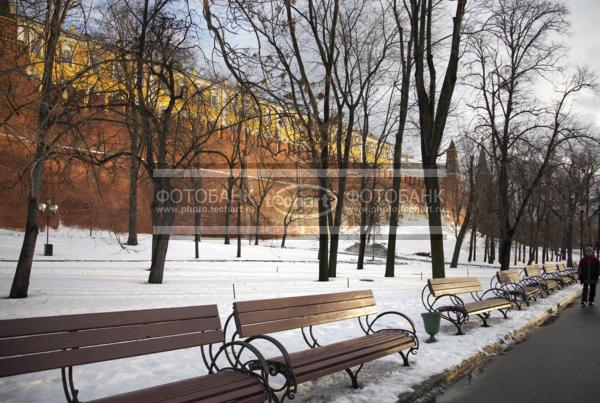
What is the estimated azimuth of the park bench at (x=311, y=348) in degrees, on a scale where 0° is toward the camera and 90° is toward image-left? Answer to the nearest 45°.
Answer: approximately 315°

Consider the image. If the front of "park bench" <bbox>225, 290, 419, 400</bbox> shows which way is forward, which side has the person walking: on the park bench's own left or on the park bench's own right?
on the park bench's own left

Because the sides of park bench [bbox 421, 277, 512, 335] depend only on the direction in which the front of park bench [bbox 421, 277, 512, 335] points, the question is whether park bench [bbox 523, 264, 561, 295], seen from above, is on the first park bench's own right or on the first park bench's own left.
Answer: on the first park bench's own left

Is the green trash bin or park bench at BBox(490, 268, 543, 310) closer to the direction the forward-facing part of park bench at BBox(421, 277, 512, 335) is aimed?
the green trash bin

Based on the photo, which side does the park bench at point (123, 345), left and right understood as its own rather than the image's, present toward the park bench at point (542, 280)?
left

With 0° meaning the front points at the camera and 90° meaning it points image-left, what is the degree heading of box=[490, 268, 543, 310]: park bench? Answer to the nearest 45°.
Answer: approximately 315°

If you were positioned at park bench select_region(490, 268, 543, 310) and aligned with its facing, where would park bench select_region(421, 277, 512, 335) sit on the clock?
park bench select_region(421, 277, 512, 335) is roughly at 2 o'clock from park bench select_region(490, 268, 543, 310).

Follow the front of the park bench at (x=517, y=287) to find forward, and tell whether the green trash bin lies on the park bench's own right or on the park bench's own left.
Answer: on the park bench's own right
